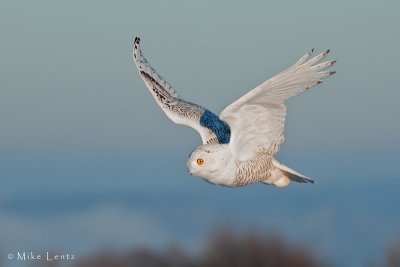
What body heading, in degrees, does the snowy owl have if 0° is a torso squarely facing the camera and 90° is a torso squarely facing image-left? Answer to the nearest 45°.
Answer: approximately 90°
